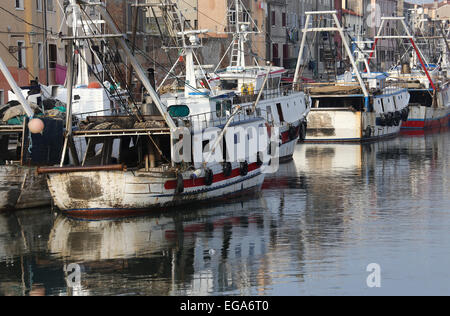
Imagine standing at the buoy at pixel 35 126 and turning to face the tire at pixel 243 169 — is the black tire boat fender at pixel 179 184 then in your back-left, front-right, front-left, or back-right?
front-right

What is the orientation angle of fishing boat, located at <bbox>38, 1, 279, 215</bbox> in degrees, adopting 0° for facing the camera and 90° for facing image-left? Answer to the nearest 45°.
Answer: approximately 225°

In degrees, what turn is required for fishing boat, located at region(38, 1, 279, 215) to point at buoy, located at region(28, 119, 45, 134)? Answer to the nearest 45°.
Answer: approximately 135° to its left

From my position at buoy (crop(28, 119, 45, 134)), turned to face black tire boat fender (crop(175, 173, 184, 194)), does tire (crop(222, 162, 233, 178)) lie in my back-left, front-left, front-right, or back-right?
front-left
